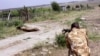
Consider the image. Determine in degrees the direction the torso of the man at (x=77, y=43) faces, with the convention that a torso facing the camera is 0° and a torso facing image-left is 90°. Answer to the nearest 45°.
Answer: approximately 135°
